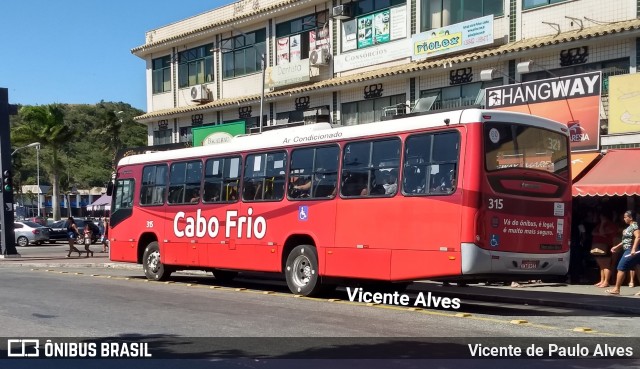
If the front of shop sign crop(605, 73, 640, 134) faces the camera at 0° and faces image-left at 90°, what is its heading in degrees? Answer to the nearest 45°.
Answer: approximately 45°

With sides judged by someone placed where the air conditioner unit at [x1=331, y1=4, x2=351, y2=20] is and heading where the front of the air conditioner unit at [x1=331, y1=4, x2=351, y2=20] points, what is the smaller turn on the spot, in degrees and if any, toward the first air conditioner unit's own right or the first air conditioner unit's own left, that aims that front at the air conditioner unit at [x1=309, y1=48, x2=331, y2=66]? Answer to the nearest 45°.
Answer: approximately 90° to the first air conditioner unit's own right

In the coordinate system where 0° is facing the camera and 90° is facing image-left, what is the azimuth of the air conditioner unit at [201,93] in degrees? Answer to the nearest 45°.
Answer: approximately 45°

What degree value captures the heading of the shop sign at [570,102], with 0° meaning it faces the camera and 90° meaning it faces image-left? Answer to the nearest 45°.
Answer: approximately 45°

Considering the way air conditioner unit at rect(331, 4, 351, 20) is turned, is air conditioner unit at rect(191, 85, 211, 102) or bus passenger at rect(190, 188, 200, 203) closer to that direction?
the bus passenger
